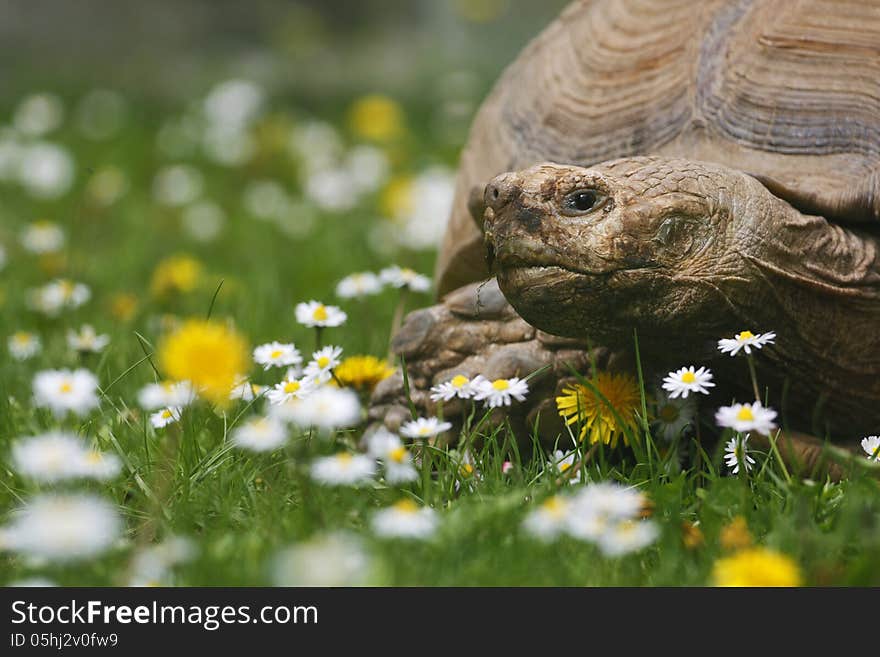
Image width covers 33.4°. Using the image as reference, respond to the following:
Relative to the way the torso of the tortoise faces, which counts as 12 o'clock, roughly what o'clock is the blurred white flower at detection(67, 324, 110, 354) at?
The blurred white flower is roughly at 2 o'clock from the tortoise.

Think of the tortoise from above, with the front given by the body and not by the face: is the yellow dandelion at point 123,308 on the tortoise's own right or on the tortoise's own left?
on the tortoise's own right

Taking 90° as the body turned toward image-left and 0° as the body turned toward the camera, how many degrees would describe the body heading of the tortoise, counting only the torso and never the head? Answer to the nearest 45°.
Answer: approximately 45°

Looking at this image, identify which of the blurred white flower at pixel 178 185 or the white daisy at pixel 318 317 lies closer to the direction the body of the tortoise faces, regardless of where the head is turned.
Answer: the white daisy

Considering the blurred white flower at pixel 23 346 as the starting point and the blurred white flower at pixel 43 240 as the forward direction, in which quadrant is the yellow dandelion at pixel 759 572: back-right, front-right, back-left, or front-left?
back-right

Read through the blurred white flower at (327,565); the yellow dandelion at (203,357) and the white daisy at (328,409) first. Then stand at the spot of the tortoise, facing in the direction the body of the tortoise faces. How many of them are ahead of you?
3
